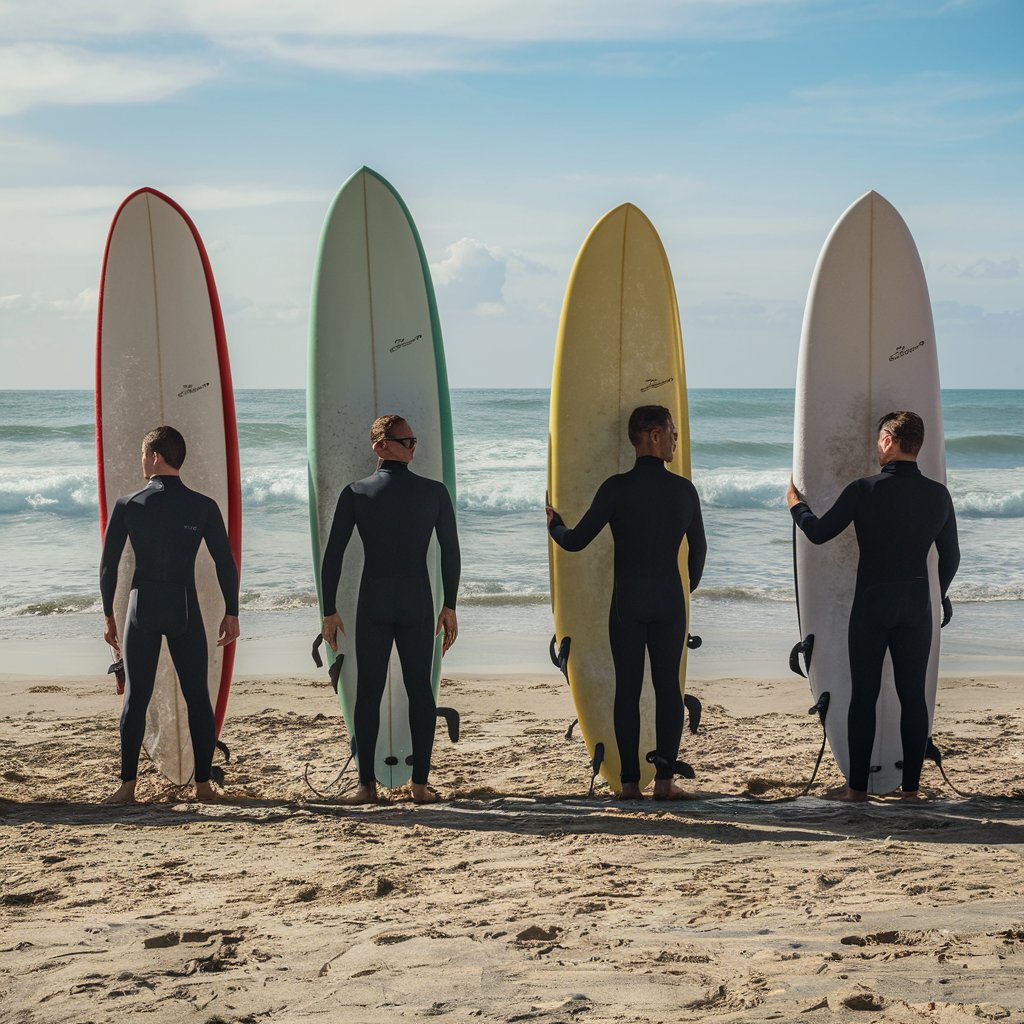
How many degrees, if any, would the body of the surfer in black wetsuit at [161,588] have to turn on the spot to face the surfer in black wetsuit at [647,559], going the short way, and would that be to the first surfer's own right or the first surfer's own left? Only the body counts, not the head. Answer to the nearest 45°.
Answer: approximately 90° to the first surfer's own right

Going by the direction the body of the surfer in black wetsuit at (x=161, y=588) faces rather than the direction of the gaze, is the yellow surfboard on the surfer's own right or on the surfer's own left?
on the surfer's own right

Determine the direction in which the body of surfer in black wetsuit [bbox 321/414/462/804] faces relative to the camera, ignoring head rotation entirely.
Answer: away from the camera

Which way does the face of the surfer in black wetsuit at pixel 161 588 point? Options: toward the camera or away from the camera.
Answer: away from the camera

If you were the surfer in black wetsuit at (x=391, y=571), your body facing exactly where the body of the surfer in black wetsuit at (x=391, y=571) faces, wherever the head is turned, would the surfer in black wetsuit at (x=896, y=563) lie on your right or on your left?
on your right

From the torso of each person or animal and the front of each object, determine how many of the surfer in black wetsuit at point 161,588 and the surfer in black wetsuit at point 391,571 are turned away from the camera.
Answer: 2

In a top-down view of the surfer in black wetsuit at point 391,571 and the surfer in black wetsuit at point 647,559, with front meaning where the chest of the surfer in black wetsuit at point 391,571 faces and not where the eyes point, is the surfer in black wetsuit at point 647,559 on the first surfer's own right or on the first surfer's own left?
on the first surfer's own right

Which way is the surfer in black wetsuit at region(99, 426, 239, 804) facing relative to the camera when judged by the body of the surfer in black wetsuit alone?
away from the camera

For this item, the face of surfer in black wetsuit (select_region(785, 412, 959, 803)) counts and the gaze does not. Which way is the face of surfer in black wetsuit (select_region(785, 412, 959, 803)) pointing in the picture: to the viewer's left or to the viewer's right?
to the viewer's left

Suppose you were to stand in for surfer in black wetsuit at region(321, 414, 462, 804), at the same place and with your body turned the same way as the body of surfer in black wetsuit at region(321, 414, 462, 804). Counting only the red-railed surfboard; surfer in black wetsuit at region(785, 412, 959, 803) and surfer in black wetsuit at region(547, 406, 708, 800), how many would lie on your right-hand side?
2
